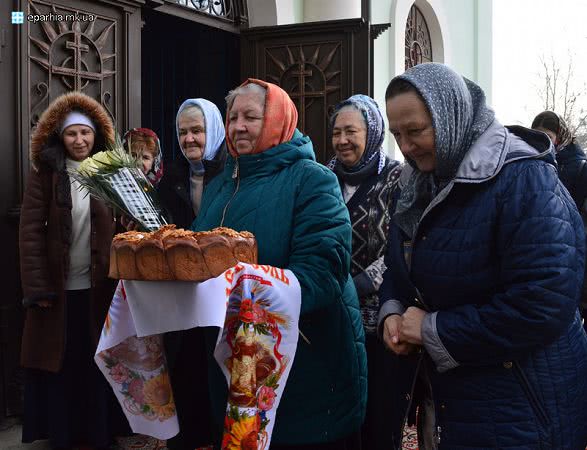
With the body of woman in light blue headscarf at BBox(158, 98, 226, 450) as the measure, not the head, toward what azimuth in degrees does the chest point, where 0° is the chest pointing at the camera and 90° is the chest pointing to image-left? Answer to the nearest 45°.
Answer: approximately 45°

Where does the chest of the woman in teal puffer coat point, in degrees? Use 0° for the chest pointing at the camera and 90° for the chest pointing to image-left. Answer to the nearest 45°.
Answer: approximately 45°

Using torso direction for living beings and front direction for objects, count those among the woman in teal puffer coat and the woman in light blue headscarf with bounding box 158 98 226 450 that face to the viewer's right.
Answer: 0

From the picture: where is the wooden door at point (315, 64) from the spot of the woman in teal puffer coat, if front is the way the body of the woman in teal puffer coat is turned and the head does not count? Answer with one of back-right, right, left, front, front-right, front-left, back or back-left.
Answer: back-right

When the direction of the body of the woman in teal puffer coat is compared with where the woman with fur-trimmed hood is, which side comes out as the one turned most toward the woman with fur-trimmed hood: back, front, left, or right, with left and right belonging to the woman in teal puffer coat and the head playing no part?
right

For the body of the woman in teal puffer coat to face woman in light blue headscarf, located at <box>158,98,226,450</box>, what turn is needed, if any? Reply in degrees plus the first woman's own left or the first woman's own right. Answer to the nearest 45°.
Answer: approximately 135° to the first woman's own right

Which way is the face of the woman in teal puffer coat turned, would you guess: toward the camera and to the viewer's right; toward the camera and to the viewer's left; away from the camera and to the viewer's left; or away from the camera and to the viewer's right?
toward the camera and to the viewer's left
